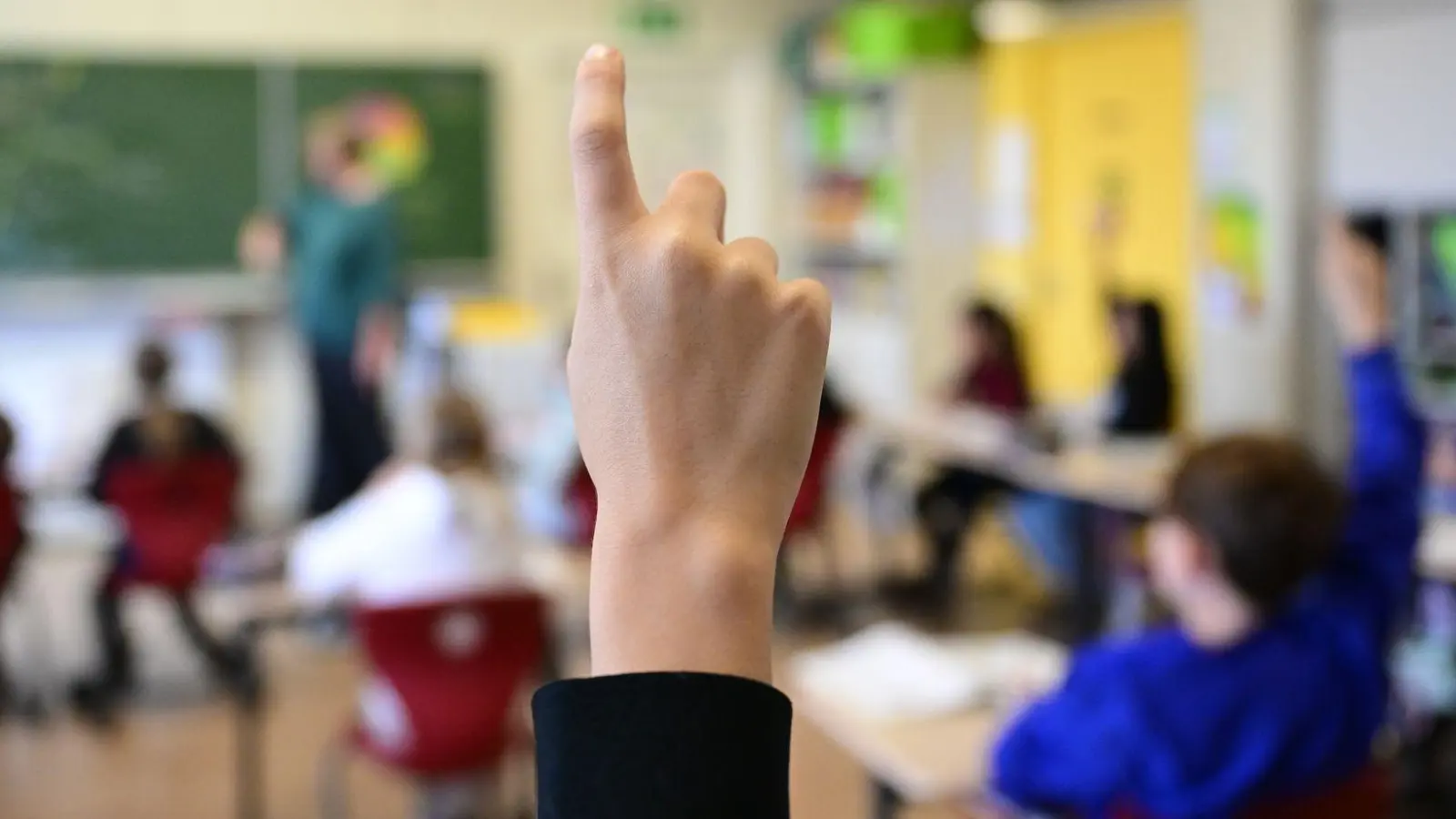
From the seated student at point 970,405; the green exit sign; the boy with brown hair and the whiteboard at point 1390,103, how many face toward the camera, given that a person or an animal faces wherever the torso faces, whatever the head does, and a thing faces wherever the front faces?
2

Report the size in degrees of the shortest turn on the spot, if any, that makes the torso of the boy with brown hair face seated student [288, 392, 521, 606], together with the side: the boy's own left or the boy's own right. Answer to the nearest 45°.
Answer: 0° — they already face them

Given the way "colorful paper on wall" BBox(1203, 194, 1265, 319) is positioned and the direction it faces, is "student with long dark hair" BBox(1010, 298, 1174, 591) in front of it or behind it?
in front

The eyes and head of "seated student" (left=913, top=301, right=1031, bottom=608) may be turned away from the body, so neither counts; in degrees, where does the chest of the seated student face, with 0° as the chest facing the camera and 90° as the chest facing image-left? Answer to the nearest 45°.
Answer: approximately 90°

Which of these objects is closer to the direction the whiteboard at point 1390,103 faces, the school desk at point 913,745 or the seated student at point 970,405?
the school desk

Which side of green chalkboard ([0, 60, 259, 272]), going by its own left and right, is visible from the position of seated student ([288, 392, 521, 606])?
front

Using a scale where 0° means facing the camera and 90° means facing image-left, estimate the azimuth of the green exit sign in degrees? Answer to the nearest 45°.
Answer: approximately 0°

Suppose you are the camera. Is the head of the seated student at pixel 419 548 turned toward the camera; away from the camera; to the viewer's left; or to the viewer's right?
away from the camera

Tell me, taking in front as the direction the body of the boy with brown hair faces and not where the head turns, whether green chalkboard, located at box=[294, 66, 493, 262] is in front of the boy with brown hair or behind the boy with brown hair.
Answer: in front
